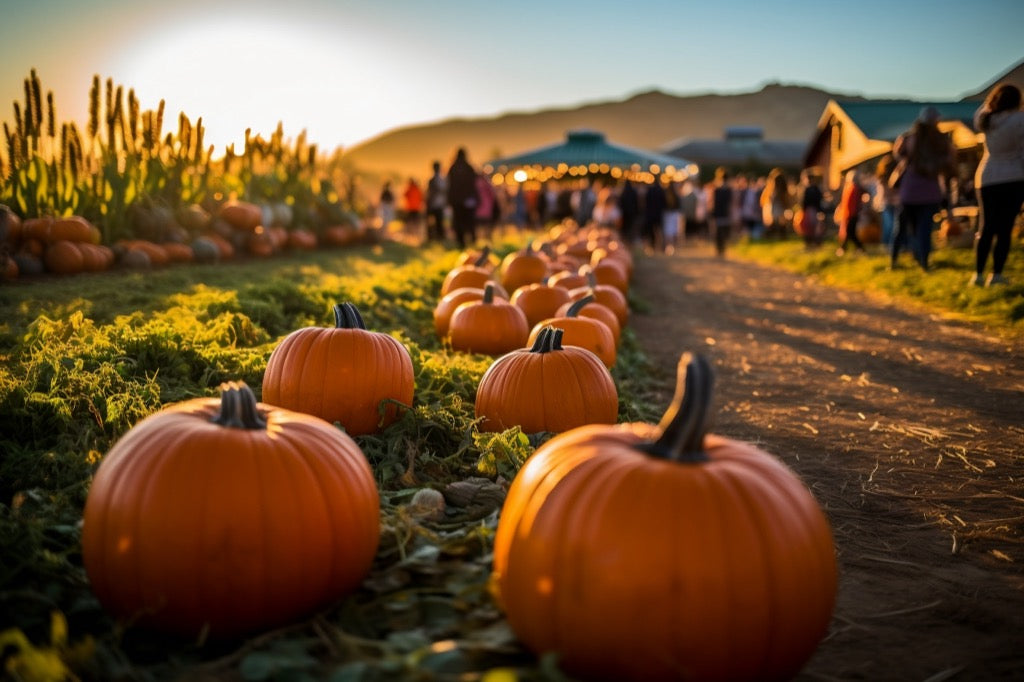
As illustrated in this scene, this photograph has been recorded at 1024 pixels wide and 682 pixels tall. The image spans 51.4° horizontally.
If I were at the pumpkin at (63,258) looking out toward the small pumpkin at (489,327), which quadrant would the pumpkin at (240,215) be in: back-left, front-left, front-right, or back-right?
back-left

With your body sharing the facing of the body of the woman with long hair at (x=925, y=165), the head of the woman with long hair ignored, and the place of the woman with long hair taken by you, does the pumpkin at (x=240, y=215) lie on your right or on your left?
on your left

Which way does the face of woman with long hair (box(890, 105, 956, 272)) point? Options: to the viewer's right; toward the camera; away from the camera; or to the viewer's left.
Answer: away from the camera

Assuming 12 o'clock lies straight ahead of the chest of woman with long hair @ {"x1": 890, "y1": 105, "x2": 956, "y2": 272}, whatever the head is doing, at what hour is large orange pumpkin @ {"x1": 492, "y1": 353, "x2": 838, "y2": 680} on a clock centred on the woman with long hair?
The large orange pumpkin is roughly at 6 o'clock from the woman with long hair.

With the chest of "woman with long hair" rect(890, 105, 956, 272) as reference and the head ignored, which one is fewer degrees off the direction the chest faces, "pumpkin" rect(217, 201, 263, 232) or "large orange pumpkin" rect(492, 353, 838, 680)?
the pumpkin

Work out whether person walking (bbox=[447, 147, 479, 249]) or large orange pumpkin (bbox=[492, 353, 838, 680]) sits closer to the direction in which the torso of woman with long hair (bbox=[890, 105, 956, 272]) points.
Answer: the person walking

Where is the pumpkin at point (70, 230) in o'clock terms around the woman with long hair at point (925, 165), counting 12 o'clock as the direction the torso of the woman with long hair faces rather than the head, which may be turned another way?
The pumpkin is roughly at 8 o'clock from the woman with long hair.

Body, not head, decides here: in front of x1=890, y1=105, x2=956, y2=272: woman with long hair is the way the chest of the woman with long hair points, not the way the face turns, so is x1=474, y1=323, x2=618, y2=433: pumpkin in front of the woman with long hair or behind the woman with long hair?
behind

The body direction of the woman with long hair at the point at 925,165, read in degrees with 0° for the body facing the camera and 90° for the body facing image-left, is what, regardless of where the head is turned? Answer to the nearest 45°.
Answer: approximately 180°

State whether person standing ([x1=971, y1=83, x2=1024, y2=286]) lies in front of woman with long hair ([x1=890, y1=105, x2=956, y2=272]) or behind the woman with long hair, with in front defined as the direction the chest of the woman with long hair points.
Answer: behind

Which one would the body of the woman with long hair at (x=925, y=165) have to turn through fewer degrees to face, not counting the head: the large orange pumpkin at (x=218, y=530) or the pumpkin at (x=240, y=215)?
the pumpkin
